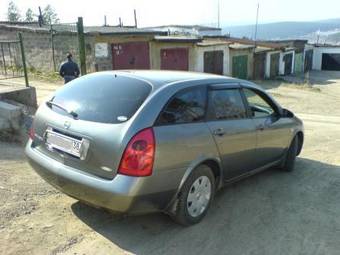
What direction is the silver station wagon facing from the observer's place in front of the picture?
facing away from the viewer and to the right of the viewer

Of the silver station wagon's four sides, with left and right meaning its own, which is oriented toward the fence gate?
left

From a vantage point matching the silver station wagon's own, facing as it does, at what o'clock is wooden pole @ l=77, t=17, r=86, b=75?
The wooden pole is roughly at 10 o'clock from the silver station wagon.

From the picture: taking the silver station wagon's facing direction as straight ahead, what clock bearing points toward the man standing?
The man standing is roughly at 10 o'clock from the silver station wagon.
